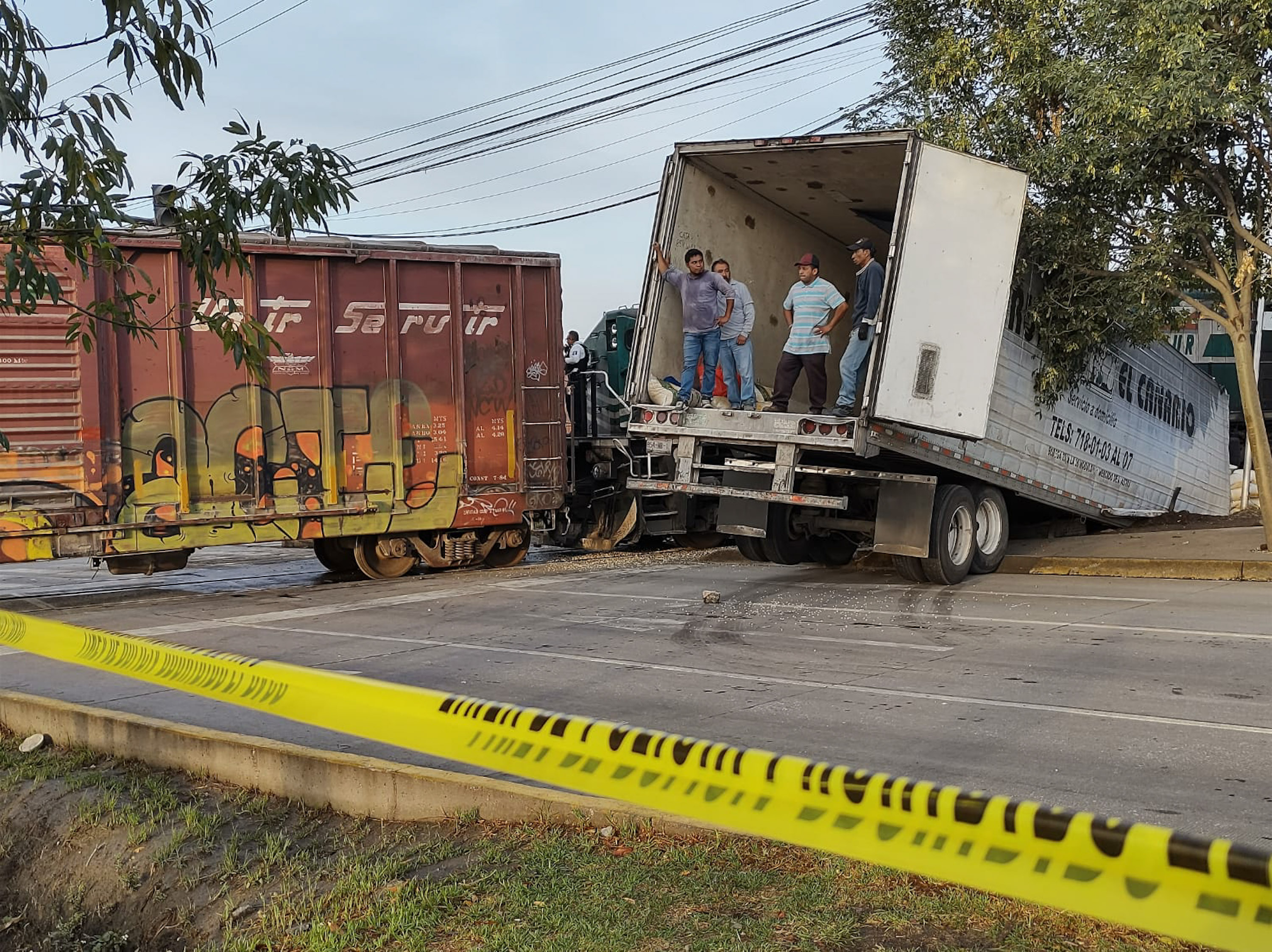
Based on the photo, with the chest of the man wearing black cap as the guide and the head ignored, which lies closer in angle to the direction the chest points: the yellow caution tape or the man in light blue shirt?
the man in light blue shirt

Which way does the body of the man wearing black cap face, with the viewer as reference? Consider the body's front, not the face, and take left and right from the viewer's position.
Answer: facing to the left of the viewer

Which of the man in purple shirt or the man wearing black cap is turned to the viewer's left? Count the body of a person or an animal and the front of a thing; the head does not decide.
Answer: the man wearing black cap

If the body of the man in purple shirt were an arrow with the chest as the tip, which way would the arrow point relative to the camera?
toward the camera

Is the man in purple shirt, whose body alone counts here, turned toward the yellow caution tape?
yes

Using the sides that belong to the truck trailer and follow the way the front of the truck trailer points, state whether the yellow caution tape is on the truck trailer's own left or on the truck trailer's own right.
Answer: on the truck trailer's own right

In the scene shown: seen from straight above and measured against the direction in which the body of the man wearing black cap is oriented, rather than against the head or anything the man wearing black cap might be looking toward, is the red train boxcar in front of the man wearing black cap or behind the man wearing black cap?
in front

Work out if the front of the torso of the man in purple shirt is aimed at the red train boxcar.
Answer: no

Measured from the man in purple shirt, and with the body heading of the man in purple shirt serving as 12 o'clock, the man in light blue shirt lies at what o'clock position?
The man in light blue shirt is roughly at 9 o'clock from the man in purple shirt.

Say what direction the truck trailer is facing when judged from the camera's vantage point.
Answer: facing away from the viewer and to the right of the viewer

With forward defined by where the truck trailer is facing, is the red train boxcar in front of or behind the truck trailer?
behind

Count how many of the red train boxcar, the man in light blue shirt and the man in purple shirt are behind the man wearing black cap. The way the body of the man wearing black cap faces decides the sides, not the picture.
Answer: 0

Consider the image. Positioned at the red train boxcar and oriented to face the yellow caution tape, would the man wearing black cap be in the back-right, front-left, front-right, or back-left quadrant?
front-left
